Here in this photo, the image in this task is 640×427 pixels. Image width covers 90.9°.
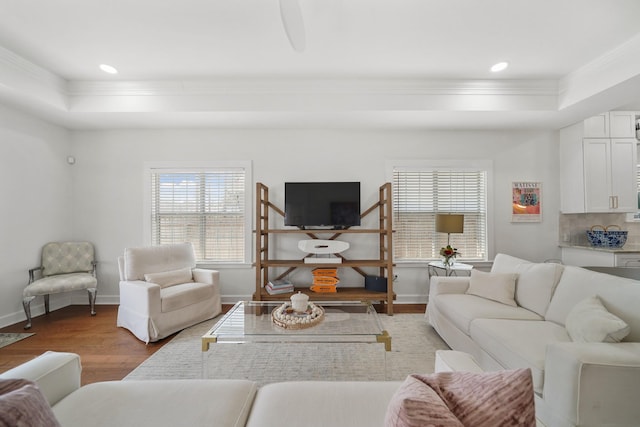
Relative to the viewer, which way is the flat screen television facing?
toward the camera

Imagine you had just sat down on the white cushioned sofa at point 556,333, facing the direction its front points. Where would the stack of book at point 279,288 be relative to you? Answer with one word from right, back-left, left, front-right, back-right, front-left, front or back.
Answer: front-right

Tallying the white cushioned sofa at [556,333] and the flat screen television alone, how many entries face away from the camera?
0

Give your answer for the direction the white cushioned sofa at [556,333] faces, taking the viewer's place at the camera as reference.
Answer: facing the viewer and to the left of the viewer

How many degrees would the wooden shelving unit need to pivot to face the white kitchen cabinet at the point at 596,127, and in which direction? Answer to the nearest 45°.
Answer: approximately 90° to its left

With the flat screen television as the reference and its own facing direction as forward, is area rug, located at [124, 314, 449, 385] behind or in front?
in front

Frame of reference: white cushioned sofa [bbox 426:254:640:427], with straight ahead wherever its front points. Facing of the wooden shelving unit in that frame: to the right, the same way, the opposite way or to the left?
to the left

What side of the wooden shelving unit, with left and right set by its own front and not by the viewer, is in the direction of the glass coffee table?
front

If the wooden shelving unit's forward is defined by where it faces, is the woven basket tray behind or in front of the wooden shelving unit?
in front

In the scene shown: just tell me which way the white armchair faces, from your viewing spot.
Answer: facing the viewer and to the right of the viewer

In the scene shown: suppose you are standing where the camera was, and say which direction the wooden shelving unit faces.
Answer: facing the viewer

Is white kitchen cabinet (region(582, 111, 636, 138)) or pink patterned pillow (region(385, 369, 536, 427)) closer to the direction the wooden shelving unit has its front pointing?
the pink patterned pillow

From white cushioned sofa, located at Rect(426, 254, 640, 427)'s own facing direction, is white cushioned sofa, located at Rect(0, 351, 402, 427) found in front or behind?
in front
